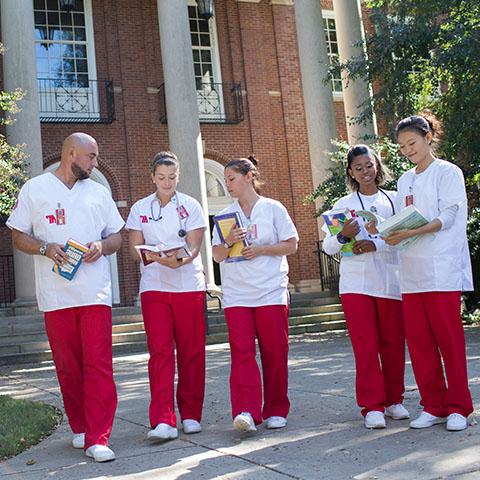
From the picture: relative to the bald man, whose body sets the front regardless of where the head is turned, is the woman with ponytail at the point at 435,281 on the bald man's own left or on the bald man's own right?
on the bald man's own left

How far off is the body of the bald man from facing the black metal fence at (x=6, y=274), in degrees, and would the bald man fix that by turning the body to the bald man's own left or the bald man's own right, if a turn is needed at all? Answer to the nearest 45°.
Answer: approximately 180°

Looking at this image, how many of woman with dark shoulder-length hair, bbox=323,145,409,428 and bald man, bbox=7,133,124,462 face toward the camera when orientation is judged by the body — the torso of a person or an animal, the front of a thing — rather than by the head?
2

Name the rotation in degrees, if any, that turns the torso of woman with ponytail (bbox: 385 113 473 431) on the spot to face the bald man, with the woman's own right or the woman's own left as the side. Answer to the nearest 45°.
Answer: approximately 45° to the woman's own right

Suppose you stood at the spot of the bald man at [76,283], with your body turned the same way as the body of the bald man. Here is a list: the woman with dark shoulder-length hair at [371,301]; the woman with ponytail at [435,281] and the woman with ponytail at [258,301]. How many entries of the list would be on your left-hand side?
3

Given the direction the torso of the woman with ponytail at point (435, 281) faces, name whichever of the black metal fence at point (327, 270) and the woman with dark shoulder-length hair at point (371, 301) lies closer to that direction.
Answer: the woman with dark shoulder-length hair

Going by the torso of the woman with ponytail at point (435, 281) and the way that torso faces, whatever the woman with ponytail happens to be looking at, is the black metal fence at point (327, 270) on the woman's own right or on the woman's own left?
on the woman's own right

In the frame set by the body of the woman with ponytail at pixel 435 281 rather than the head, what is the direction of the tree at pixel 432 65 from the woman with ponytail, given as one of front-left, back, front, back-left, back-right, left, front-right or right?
back-right

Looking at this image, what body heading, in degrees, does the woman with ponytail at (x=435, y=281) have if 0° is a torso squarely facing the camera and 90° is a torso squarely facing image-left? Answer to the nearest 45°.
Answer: approximately 45°

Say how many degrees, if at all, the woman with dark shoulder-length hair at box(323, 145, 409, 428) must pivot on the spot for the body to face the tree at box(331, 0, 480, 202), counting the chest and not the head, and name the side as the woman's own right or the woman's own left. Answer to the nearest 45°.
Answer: approximately 180°

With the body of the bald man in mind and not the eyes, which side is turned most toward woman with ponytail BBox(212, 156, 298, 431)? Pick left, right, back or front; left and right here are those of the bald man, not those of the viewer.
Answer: left
